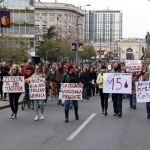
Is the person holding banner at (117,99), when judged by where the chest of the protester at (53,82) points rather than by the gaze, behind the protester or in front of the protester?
in front

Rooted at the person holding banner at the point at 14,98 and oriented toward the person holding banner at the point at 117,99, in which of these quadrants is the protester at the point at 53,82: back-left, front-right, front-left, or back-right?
front-left

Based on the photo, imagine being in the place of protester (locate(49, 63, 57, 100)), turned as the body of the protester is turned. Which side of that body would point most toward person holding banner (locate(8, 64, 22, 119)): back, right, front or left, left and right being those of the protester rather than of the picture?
front

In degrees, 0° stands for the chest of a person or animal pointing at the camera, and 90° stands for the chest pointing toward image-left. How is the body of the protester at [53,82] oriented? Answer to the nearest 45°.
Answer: approximately 0°

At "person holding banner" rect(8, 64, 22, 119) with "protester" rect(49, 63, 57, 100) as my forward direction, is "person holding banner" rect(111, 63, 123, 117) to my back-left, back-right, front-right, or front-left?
front-right
